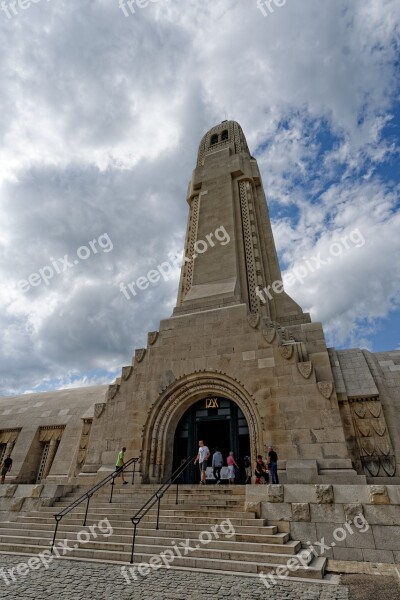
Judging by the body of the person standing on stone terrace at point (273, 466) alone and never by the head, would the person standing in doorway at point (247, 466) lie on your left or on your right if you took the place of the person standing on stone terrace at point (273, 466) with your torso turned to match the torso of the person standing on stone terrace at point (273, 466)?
on your right

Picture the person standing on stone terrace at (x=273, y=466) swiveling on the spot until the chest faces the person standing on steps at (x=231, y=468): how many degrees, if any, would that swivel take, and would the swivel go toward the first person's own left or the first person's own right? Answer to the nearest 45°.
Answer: approximately 45° to the first person's own right

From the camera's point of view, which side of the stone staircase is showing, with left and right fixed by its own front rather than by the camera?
front

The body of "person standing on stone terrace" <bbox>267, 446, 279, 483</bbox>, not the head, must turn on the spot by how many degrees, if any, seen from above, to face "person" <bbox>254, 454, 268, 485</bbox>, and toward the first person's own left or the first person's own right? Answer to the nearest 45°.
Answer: approximately 45° to the first person's own right

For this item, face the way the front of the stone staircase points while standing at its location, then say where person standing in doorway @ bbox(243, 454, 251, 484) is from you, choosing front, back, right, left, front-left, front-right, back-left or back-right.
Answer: back-left
